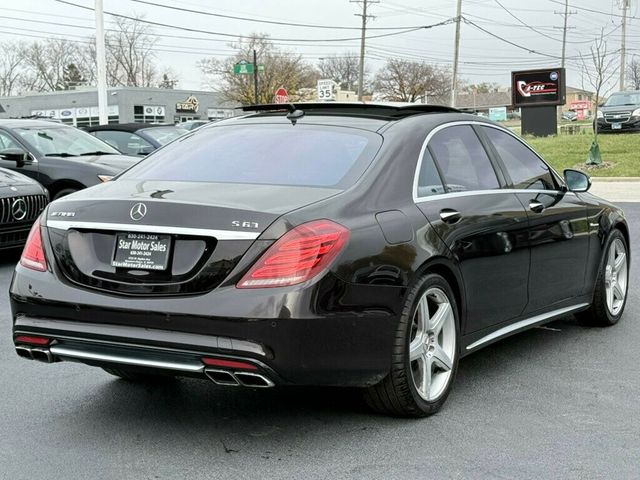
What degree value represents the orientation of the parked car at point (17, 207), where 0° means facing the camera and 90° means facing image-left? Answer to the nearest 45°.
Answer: approximately 315°

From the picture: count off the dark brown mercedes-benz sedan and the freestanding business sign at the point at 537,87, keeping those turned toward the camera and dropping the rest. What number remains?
1

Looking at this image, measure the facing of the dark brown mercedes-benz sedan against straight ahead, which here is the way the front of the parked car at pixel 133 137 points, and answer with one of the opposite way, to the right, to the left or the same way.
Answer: to the left

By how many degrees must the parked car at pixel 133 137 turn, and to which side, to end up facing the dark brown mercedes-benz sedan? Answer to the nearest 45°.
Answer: approximately 45° to its right

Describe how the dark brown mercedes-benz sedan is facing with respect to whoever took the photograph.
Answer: facing away from the viewer and to the right of the viewer

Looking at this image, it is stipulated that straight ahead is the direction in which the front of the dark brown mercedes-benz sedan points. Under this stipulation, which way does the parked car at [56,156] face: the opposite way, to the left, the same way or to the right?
to the right

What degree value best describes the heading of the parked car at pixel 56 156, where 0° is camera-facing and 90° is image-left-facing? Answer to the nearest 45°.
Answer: approximately 315°

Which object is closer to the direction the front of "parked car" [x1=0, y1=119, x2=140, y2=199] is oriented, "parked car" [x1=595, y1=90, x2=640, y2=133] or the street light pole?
the parked car

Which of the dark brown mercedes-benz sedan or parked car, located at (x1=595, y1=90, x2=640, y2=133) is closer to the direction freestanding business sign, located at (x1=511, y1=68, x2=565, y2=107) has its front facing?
the dark brown mercedes-benz sedan

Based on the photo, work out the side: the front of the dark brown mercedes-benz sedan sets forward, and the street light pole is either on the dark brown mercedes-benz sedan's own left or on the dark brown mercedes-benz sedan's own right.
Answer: on the dark brown mercedes-benz sedan's own left

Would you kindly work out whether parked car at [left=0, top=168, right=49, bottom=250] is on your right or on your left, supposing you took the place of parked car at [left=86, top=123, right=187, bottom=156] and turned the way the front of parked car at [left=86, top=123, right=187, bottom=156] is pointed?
on your right
